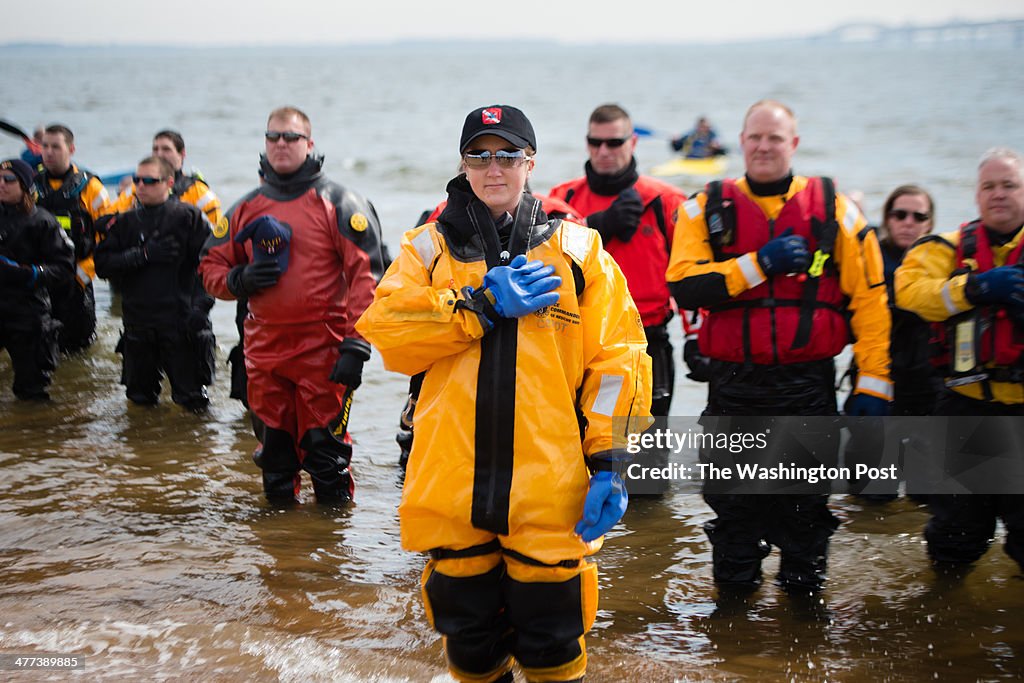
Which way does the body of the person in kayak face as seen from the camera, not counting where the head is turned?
toward the camera
